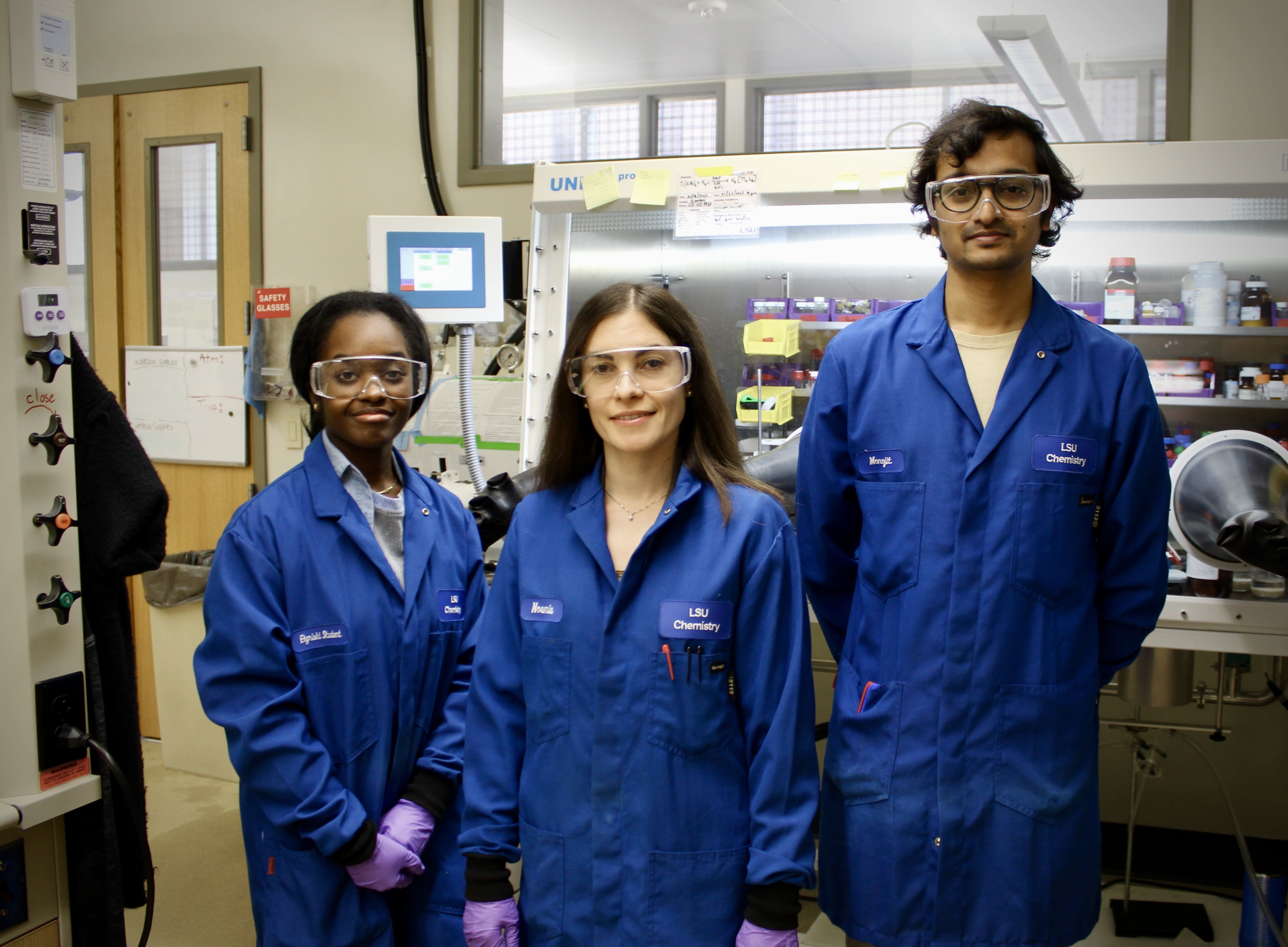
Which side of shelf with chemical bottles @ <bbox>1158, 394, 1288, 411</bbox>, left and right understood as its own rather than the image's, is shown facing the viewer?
front

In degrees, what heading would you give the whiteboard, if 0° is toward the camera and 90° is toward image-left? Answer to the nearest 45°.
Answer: approximately 0°

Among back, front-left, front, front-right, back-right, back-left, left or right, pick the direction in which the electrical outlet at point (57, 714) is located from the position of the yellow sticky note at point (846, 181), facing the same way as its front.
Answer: front-right

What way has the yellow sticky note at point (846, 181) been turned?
toward the camera

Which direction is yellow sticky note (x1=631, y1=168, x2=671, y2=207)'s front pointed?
toward the camera
